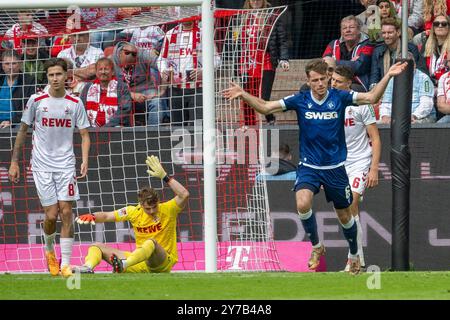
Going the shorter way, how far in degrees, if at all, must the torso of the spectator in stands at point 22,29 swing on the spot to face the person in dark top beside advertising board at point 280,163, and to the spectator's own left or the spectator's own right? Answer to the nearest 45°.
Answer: approximately 90° to the spectator's own left

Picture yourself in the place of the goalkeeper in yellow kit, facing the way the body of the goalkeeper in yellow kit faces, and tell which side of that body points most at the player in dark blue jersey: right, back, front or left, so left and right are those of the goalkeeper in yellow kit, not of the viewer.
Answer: left

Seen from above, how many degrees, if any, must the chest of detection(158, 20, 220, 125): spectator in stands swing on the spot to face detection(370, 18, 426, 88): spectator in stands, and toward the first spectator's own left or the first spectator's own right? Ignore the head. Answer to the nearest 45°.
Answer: approximately 90° to the first spectator's own left

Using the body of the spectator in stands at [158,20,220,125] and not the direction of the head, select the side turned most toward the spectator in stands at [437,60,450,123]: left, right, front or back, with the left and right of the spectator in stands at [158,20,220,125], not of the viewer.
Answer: left

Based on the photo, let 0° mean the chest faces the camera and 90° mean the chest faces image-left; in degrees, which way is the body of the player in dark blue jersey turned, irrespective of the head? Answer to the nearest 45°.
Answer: approximately 0°

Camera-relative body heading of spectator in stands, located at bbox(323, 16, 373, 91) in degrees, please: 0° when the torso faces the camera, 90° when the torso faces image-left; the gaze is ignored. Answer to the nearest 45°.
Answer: approximately 0°

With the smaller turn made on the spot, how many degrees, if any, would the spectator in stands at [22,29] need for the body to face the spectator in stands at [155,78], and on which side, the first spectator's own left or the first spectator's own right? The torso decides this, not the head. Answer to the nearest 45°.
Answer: approximately 90° to the first spectator's own left

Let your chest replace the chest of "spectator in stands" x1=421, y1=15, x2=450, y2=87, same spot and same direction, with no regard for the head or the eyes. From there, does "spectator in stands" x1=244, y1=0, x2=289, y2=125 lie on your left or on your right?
on your right

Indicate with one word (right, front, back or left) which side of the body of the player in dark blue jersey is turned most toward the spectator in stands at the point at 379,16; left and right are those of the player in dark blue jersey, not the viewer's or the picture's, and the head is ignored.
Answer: back
